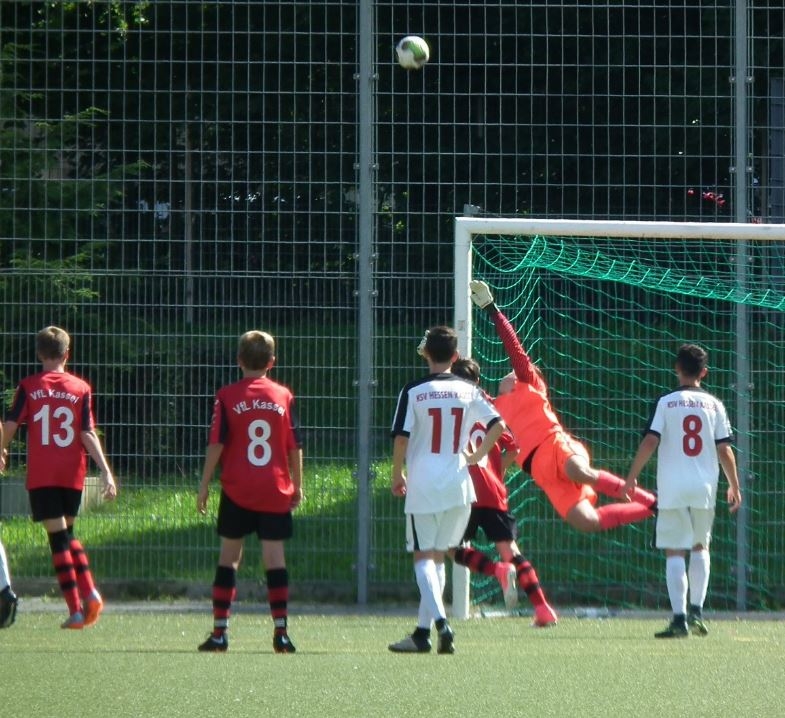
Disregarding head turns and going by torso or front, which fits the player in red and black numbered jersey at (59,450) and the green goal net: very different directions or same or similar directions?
very different directions

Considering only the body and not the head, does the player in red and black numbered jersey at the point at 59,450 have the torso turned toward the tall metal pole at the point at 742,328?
no

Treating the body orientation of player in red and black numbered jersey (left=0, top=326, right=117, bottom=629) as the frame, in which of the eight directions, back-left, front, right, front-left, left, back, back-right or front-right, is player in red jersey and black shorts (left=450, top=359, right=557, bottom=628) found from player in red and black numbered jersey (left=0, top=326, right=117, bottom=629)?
right

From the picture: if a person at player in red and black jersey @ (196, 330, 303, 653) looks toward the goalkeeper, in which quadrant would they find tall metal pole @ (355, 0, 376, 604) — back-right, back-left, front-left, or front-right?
front-left

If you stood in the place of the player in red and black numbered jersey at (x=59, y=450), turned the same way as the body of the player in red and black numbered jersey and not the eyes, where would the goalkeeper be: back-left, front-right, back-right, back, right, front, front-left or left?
right

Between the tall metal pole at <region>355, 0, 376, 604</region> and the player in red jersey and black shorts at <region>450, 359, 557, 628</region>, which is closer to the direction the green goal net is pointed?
the player in red jersey and black shorts

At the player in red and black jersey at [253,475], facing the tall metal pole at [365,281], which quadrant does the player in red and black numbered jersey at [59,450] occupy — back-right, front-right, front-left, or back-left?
front-left

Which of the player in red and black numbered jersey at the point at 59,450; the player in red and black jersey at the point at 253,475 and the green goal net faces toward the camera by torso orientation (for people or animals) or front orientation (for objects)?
the green goal net

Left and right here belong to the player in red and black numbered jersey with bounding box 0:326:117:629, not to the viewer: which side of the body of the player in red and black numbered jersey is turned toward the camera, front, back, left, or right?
back

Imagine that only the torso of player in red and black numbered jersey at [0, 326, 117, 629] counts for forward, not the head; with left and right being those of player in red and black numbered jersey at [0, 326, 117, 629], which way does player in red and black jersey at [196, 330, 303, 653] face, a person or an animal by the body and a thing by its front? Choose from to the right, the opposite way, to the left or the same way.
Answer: the same way

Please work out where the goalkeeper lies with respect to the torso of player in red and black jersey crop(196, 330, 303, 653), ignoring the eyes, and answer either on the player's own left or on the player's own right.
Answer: on the player's own right

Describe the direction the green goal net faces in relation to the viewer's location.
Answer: facing the viewer

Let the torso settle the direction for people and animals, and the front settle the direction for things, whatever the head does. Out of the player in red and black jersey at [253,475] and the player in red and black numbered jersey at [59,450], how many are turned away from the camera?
2

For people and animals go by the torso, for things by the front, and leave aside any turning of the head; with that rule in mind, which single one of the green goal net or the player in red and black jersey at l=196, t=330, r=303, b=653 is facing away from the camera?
the player in red and black jersey

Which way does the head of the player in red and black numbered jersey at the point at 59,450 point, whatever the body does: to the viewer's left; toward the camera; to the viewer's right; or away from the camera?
away from the camera

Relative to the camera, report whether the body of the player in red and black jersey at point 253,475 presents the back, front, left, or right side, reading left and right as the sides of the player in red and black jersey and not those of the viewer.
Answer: back

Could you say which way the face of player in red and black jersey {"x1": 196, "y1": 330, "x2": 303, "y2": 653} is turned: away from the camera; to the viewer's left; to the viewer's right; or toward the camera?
away from the camera

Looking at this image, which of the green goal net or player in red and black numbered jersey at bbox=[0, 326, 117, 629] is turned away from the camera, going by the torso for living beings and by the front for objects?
the player in red and black numbered jersey

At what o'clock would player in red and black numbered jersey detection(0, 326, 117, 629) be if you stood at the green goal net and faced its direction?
The player in red and black numbered jersey is roughly at 2 o'clock from the green goal net.
